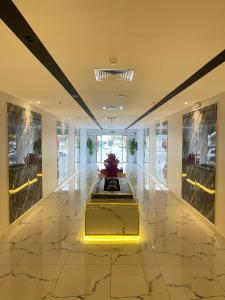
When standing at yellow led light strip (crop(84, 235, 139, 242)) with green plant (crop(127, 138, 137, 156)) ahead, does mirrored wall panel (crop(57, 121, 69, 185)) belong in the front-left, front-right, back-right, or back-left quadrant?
front-left

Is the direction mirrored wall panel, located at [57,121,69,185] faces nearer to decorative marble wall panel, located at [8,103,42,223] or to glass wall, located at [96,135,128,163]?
the glass wall

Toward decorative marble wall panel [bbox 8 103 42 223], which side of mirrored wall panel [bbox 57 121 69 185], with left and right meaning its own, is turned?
right

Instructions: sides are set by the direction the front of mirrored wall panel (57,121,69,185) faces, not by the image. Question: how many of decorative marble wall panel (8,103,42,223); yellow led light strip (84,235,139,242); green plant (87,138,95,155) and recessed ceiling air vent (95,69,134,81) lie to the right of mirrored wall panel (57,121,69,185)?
3

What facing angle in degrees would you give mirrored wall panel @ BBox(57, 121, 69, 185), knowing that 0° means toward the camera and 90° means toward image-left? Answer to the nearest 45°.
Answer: approximately 270°

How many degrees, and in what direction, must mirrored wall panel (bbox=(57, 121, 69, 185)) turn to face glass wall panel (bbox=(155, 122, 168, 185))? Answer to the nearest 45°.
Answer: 0° — it already faces it

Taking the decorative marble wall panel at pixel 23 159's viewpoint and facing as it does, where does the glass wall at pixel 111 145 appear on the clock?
The glass wall is roughly at 10 o'clock from the decorative marble wall panel.

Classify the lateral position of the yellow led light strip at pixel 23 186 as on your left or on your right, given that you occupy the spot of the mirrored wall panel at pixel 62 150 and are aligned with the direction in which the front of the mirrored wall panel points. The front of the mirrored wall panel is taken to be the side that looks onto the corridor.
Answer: on your right

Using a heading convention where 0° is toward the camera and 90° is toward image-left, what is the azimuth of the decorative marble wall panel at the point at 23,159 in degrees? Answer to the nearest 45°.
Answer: approximately 270°

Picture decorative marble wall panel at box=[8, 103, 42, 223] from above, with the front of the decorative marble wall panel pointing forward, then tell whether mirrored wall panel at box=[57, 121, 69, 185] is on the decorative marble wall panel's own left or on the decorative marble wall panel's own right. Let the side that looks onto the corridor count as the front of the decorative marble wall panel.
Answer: on the decorative marble wall panel's own left

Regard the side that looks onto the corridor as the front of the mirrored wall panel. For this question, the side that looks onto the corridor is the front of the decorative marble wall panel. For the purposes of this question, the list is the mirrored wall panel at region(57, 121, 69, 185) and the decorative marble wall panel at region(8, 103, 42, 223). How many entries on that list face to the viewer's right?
2

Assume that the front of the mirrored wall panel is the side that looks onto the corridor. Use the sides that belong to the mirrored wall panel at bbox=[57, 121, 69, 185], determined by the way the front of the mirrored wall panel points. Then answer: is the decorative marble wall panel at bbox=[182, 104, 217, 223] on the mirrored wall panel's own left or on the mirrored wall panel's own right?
on the mirrored wall panel's own right

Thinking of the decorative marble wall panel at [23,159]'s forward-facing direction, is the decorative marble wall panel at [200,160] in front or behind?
in front
